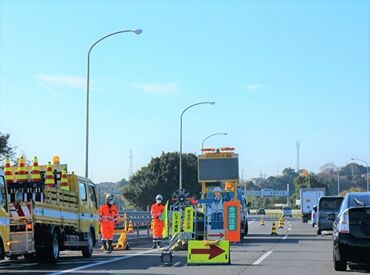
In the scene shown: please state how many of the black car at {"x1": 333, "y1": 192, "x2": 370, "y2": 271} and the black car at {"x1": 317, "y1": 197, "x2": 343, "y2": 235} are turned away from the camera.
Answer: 2

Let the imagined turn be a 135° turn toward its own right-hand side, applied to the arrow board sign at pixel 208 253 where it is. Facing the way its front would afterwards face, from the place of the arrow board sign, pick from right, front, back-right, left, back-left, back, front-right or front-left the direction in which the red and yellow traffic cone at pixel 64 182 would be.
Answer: front

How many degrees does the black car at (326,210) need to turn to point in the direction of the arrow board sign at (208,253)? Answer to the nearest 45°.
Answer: approximately 180°

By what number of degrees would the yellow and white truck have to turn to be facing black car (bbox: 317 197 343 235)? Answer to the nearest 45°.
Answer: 0° — it already faces it

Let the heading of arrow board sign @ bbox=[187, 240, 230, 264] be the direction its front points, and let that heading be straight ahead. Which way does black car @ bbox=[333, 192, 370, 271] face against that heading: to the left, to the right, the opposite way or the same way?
the opposite way

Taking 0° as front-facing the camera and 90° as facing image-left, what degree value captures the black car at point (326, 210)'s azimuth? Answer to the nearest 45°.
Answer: approximately 180°

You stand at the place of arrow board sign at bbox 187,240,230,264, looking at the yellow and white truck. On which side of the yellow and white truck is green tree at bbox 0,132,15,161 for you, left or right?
right

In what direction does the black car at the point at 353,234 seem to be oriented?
away from the camera

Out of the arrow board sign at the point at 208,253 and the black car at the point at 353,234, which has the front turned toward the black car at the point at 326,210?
the black car at the point at 353,234

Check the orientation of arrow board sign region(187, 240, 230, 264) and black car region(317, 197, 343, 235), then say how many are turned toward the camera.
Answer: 1

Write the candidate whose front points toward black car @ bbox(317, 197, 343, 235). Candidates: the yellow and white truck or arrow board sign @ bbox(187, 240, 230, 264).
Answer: the yellow and white truck

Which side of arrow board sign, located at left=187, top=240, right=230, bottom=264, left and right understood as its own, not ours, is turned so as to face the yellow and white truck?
right
